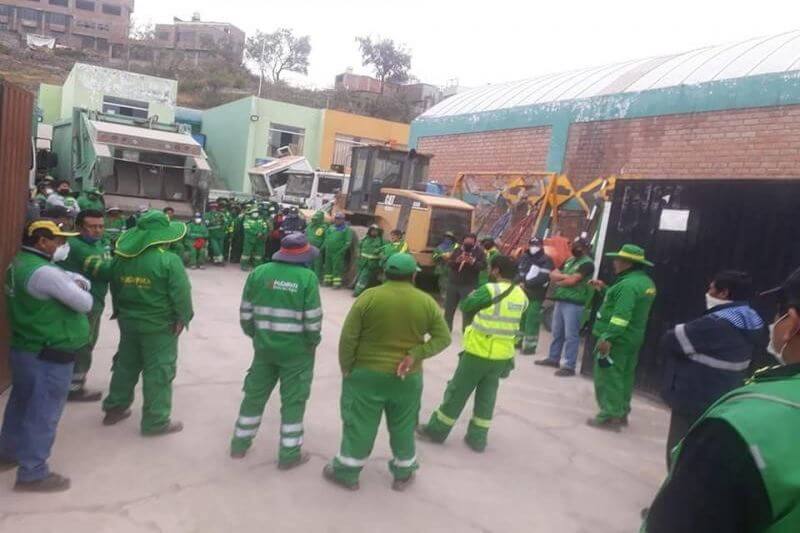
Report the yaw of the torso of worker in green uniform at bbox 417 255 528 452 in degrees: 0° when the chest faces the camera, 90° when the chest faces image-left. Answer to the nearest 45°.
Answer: approximately 135°

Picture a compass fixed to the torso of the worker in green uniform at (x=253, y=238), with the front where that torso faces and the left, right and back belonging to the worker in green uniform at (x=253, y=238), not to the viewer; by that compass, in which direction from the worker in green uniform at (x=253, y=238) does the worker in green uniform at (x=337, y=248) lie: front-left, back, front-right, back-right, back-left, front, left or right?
front-left

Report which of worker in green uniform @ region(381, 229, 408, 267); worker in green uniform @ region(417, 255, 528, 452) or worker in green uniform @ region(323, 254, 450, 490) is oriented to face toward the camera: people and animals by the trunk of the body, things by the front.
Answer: worker in green uniform @ region(381, 229, 408, 267)

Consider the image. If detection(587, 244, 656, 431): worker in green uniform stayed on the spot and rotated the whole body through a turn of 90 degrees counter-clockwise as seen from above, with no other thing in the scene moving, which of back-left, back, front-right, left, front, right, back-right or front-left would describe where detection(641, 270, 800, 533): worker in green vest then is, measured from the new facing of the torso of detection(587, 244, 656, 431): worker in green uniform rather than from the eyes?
front

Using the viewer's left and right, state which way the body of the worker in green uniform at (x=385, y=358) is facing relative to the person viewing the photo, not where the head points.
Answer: facing away from the viewer

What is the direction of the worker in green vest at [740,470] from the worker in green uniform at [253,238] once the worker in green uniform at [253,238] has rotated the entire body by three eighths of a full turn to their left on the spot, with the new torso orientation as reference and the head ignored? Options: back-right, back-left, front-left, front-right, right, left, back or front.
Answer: back-right

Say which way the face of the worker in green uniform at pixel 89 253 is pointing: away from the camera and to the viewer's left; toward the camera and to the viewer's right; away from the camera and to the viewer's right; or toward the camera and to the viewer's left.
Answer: toward the camera and to the viewer's right

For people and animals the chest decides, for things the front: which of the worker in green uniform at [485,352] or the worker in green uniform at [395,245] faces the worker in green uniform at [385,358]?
the worker in green uniform at [395,245]

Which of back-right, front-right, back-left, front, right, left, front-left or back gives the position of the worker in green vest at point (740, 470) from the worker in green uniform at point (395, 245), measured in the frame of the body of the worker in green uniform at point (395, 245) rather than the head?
front

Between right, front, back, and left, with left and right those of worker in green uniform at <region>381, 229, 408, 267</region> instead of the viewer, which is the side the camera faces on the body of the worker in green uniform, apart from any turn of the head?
front

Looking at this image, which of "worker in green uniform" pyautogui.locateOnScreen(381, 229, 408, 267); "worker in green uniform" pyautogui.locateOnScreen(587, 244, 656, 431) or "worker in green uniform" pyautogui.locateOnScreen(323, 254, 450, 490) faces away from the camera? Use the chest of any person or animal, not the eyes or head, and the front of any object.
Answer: "worker in green uniform" pyautogui.locateOnScreen(323, 254, 450, 490)

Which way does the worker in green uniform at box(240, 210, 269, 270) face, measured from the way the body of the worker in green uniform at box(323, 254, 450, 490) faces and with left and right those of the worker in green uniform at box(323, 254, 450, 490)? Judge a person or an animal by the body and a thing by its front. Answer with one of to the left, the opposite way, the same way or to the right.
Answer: the opposite way

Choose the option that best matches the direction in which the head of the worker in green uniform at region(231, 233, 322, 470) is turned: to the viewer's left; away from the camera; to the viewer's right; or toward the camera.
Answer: away from the camera

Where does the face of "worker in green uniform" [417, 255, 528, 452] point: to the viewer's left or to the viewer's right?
to the viewer's left

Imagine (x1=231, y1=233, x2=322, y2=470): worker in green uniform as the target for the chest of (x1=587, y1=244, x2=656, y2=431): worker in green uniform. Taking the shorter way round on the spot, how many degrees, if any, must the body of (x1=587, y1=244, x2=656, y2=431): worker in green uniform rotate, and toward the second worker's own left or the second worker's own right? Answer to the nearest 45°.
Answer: approximately 45° to the second worker's own left

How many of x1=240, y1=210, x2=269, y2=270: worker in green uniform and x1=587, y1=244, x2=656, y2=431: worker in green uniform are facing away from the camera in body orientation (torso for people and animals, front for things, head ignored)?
0

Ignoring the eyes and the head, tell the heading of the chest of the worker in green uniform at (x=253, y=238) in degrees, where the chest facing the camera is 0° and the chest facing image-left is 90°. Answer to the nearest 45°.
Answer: approximately 0°

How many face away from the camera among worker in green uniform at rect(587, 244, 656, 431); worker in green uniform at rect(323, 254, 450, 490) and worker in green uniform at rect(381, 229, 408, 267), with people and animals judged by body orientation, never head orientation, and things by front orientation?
1

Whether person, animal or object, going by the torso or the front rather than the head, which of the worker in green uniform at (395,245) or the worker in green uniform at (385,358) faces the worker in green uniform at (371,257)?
the worker in green uniform at (385,358)

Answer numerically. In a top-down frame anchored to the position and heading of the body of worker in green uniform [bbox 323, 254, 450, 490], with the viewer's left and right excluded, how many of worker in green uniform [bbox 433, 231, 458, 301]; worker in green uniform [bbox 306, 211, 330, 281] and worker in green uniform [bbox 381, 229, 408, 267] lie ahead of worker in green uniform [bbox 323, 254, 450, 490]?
3

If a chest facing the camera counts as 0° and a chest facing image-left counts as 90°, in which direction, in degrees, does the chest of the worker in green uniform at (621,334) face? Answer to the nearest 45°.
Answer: approximately 90°
